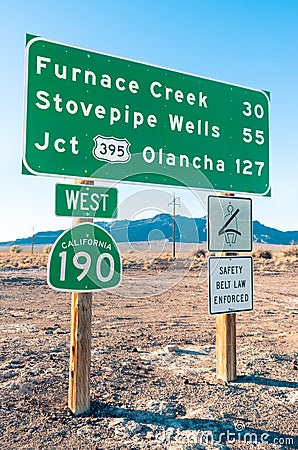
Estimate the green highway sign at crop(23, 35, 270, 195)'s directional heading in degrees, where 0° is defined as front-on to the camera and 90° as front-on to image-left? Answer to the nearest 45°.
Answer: approximately 315°

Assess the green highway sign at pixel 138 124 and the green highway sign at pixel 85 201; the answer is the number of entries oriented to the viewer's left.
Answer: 0

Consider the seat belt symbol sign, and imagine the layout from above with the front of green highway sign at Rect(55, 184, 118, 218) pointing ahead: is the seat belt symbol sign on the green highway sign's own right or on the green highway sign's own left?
on the green highway sign's own left

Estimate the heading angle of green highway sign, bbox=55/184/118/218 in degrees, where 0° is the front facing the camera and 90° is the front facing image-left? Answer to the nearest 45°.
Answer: approximately 315°
